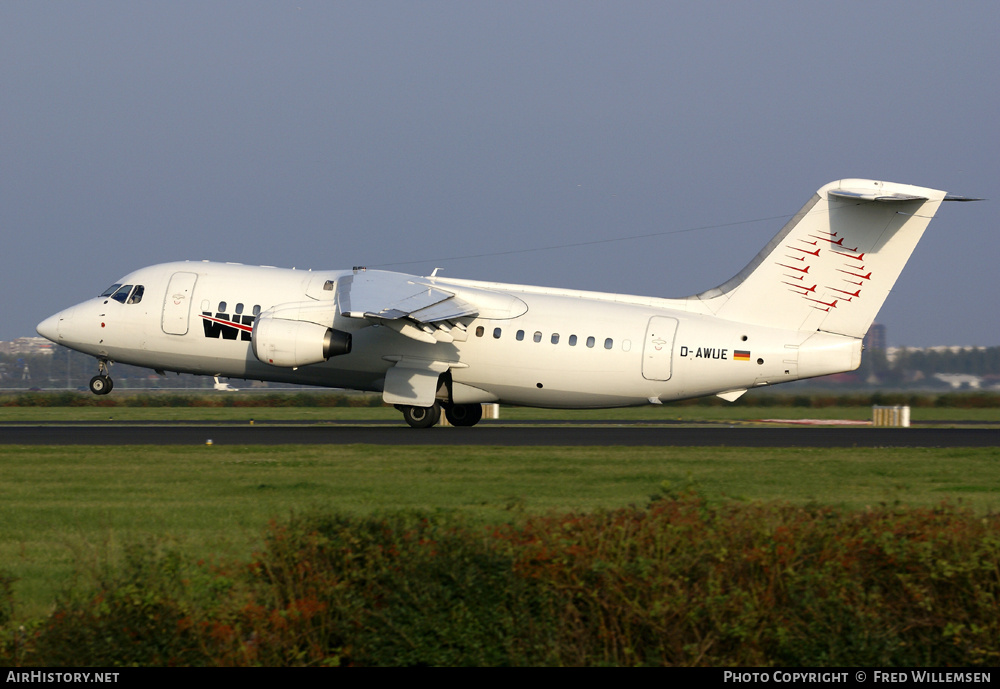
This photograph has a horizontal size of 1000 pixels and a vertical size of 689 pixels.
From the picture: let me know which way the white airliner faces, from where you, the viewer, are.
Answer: facing to the left of the viewer

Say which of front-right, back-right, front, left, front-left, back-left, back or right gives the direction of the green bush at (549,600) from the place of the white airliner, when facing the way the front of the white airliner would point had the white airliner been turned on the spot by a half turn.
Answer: right
